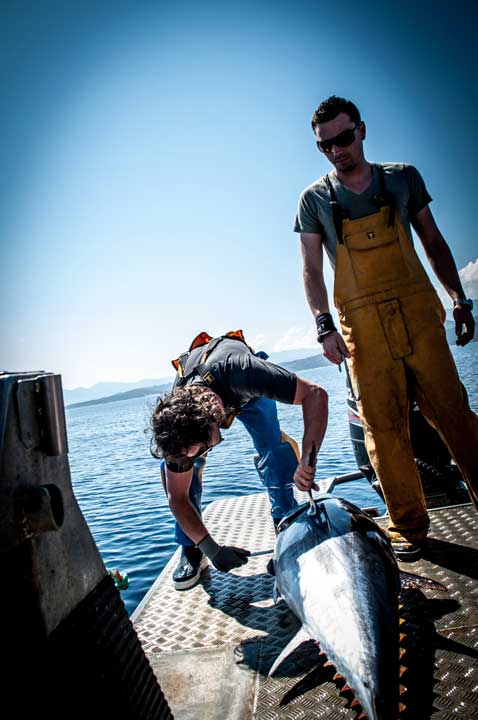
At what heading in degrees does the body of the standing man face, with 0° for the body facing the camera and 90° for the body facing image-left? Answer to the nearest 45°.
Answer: approximately 0°

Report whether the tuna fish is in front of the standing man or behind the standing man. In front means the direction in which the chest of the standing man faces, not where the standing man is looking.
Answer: in front

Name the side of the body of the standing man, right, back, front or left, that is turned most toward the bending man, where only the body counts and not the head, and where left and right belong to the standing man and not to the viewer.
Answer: right
